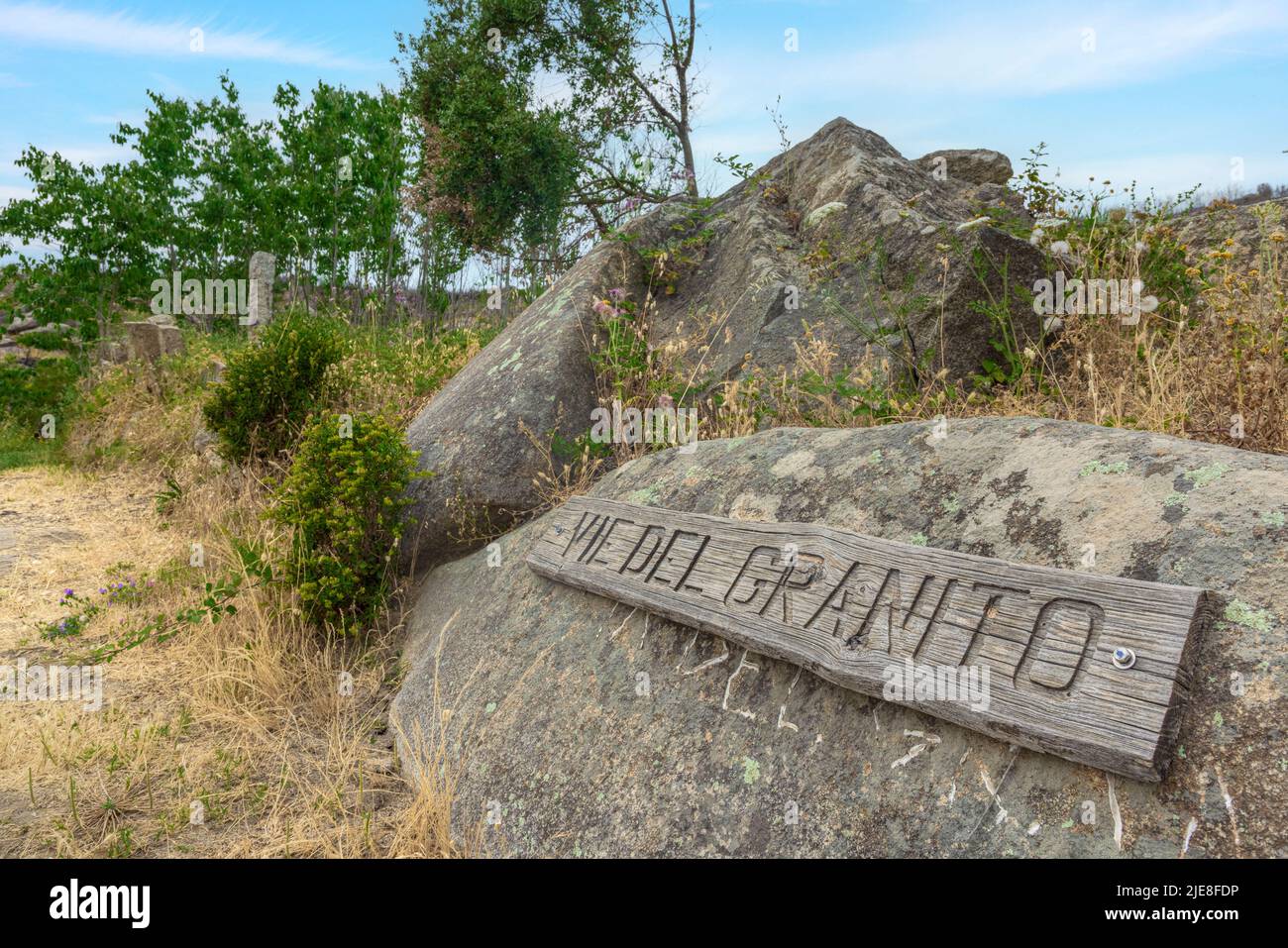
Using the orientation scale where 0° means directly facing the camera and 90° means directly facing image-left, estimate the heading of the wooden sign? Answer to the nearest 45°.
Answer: approximately 45°

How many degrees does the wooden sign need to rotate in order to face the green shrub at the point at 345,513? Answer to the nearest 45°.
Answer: approximately 90° to its right

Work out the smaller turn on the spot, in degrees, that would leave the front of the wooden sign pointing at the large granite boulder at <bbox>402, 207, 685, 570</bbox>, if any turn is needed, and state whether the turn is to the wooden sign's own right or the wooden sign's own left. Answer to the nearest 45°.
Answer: approximately 90° to the wooden sign's own right

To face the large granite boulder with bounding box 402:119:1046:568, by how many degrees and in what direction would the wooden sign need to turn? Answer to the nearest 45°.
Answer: approximately 135° to its right

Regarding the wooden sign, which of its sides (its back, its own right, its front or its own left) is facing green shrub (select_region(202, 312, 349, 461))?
right

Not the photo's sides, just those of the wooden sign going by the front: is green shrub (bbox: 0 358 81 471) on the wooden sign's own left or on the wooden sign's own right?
on the wooden sign's own right

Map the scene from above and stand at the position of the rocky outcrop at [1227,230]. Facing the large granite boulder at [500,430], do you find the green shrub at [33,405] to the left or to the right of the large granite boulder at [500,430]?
right

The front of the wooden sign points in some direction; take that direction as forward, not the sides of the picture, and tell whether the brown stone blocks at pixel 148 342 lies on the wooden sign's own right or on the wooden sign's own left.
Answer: on the wooden sign's own right
